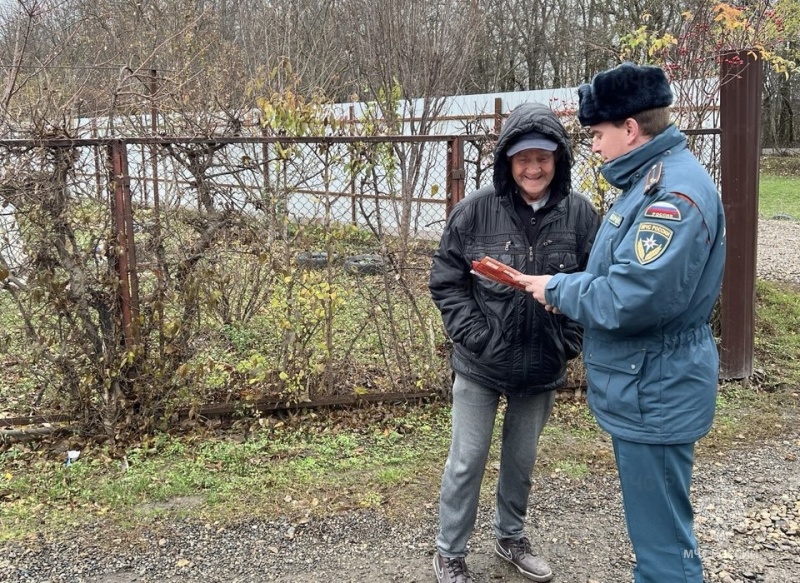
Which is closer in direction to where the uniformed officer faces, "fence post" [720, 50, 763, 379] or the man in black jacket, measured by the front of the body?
the man in black jacket

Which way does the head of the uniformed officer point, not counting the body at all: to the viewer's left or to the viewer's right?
to the viewer's left

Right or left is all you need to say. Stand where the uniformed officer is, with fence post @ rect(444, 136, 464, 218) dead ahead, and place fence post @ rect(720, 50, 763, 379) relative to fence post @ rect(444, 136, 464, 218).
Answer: right

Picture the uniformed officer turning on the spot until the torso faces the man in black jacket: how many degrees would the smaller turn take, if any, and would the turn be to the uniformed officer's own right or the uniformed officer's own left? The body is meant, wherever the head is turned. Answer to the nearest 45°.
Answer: approximately 45° to the uniformed officer's own right

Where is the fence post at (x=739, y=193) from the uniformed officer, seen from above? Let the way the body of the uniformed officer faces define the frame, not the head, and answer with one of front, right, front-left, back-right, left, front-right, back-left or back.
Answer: right

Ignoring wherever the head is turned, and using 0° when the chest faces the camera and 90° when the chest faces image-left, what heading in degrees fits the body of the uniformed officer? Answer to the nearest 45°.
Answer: approximately 90°

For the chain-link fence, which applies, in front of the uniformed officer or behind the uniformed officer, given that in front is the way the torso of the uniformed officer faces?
in front

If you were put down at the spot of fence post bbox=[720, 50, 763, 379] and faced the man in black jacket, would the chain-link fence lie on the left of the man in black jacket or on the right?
right
